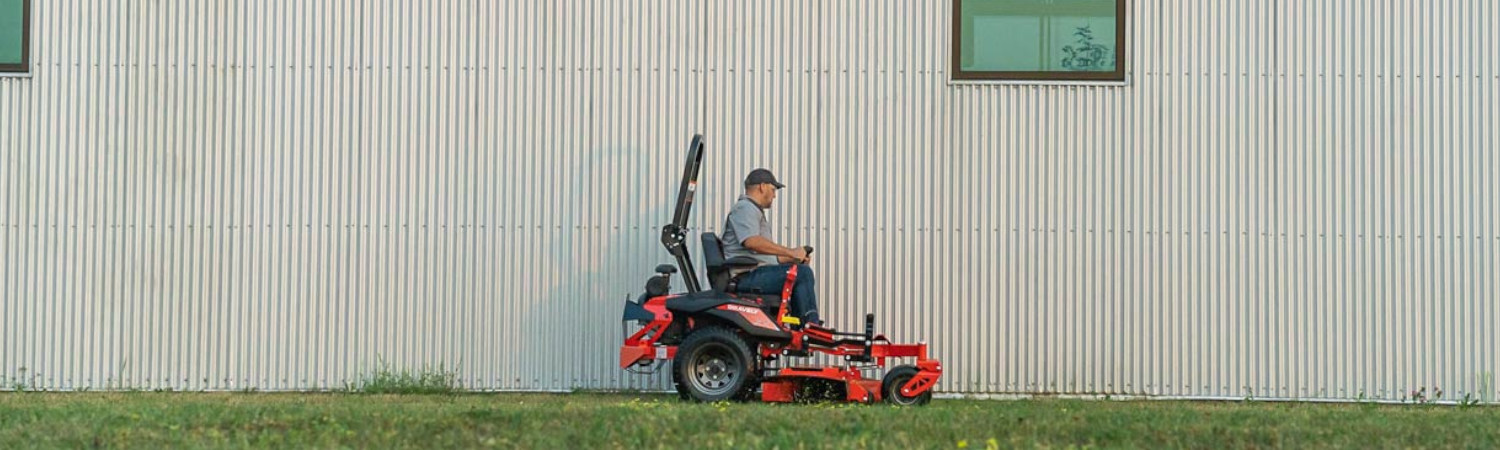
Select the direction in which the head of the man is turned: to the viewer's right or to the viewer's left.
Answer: to the viewer's right

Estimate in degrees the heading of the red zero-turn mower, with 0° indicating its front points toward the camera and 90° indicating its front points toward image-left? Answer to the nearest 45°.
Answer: approximately 270°

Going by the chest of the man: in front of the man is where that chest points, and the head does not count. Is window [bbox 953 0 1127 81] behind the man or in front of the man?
in front

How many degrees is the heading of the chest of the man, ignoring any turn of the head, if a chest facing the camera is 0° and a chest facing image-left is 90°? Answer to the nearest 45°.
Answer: approximately 270°
